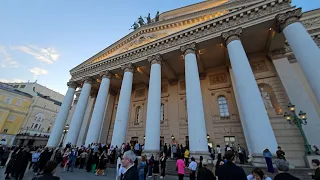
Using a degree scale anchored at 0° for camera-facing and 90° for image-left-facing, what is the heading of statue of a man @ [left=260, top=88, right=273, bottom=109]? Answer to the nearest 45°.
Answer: approximately 45°

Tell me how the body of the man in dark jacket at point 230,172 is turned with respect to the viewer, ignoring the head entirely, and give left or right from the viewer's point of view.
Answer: facing away from the viewer

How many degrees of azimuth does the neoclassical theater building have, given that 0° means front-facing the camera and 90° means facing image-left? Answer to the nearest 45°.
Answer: approximately 45°

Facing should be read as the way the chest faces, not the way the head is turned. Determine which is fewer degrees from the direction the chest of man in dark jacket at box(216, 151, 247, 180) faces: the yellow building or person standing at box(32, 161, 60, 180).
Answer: the yellow building

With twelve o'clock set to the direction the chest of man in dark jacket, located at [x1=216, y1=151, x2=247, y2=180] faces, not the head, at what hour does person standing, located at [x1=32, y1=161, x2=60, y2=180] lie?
The person standing is roughly at 8 o'clock from the man in dark jacket.

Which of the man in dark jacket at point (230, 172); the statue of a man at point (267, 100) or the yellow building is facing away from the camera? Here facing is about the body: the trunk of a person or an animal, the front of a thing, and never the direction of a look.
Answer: the man in dark jacket

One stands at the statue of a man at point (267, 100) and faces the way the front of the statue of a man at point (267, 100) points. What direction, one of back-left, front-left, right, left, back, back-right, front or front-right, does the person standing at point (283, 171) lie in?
front-left

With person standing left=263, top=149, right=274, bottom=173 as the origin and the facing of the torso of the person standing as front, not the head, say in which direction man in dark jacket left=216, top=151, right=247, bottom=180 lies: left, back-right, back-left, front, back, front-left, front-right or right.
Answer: back

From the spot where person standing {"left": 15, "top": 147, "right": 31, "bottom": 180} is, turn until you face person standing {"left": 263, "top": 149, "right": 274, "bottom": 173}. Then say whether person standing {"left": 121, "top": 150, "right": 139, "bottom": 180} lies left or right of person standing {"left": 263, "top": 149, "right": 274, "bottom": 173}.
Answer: right

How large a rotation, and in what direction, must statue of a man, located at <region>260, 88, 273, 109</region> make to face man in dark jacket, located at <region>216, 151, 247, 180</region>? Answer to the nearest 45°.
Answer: approximately 45° to its left

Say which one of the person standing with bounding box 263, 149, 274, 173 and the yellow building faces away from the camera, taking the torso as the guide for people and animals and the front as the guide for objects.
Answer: the person standing
